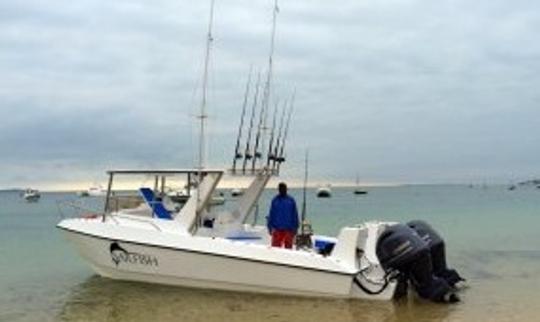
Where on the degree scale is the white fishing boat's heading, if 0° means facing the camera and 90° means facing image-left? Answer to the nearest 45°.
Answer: approximately 135°
